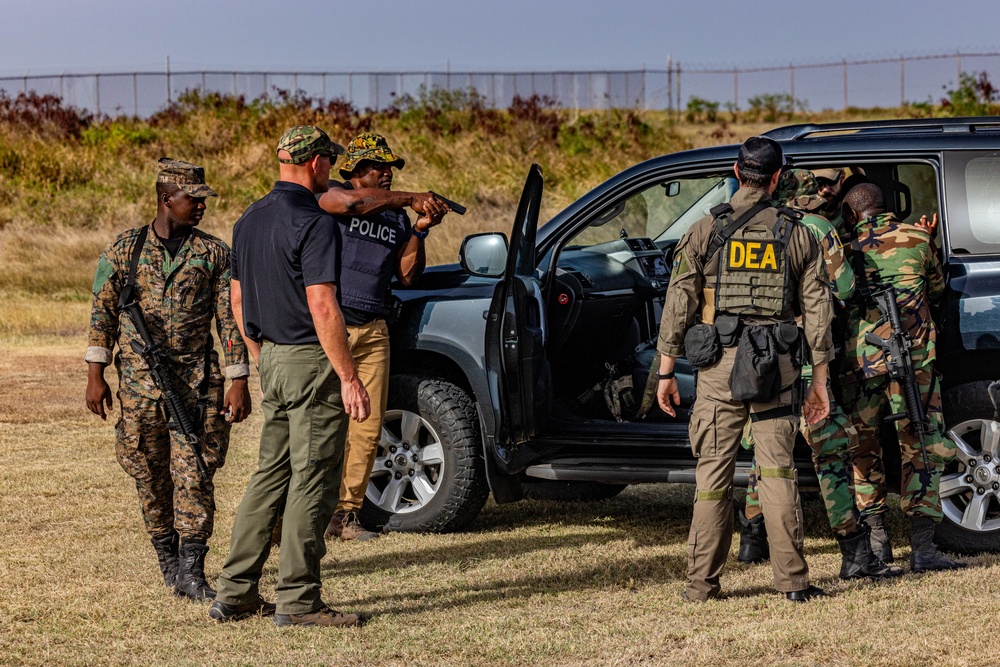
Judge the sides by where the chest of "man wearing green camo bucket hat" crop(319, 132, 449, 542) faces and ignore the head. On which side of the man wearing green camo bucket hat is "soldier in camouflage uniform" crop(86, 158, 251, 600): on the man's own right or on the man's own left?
on the man's own right

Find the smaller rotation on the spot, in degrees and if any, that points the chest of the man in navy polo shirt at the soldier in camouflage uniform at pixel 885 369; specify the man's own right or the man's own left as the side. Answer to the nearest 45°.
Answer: approximately 45° to the man's own right

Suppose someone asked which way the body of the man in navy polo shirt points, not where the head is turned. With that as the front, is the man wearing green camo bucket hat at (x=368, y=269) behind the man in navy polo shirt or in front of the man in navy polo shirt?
in front

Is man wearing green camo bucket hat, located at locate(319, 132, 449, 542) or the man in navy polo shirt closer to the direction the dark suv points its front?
the man wearing green camo bucket hat

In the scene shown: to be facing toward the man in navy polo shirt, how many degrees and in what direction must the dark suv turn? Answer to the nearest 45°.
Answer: approximately 45° to its left

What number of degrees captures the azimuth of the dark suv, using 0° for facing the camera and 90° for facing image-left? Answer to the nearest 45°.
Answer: approximately 90°

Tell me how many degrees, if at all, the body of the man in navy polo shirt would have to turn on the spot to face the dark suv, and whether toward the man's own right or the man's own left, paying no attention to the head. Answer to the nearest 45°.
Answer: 0° — they already face it

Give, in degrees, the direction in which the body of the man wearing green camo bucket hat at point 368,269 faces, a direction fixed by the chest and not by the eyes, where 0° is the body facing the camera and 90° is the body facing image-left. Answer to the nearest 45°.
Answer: approximately 315°

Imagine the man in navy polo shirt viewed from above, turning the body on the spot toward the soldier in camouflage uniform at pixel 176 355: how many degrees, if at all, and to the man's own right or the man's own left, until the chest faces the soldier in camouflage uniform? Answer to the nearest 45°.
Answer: approximately 90° to the man's own left
